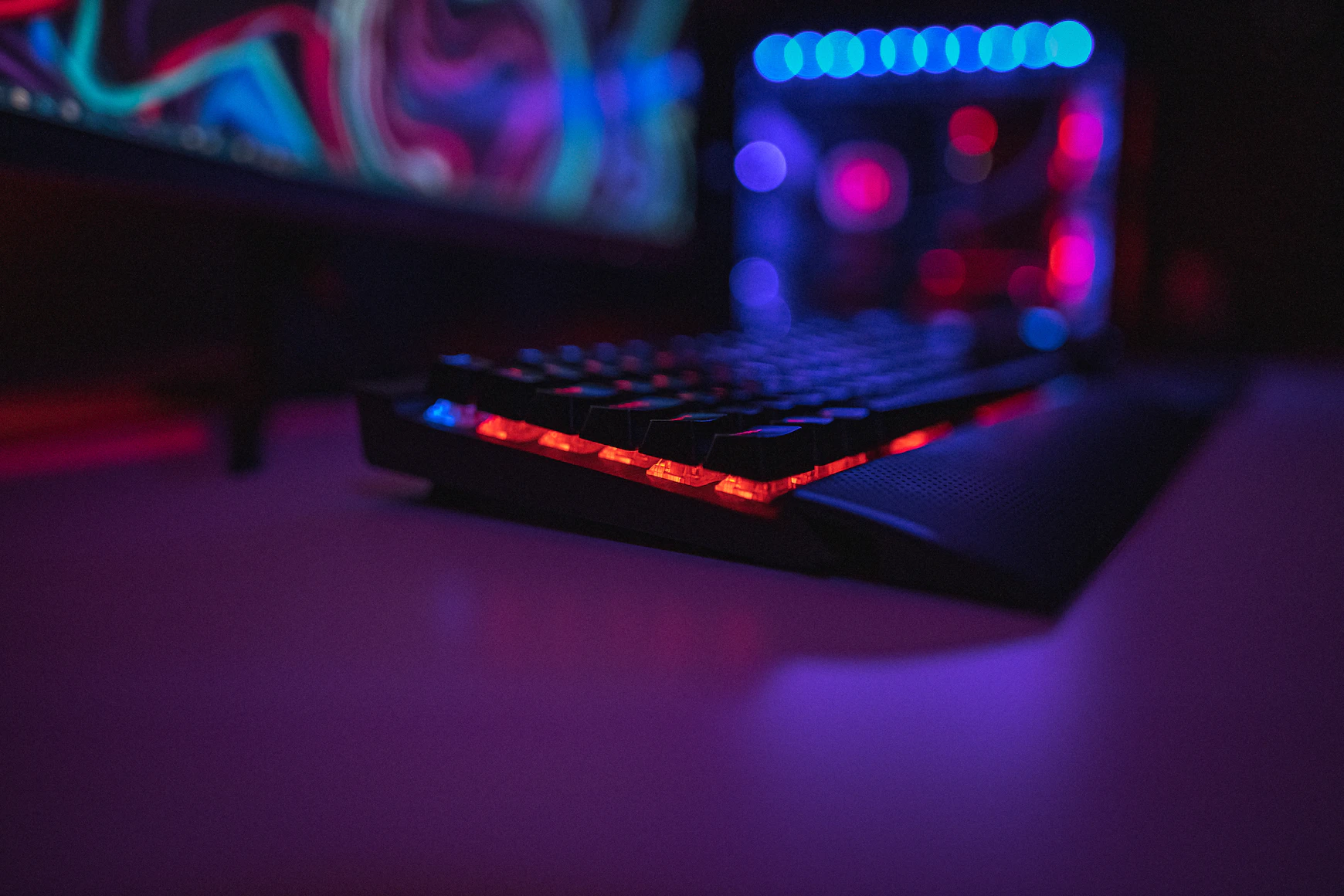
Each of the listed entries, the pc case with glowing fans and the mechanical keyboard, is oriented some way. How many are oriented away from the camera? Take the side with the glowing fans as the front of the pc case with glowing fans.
0

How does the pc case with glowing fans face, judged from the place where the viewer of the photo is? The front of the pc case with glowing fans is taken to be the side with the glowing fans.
facing the viewer

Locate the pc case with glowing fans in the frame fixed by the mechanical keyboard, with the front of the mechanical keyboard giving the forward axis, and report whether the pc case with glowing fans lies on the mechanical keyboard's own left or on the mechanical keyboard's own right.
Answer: on the mechanical keyboard's own left

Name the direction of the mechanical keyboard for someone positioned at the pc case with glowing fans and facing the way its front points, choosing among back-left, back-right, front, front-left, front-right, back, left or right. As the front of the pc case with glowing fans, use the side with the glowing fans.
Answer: front
